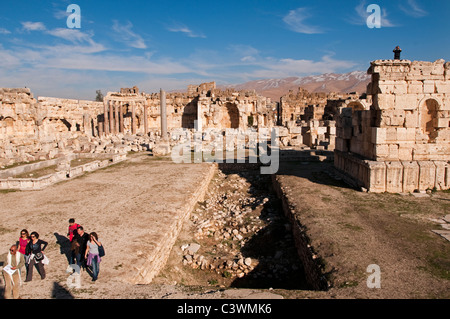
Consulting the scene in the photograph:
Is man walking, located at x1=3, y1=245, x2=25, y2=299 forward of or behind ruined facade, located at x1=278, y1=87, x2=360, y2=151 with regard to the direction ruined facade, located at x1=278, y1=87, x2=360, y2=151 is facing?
forward

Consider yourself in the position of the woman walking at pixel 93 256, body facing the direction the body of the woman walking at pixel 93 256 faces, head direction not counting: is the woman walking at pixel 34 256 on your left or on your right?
on your right

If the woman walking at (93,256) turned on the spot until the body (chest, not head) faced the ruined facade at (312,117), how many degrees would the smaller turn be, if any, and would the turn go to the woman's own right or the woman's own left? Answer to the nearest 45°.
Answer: approximately 180°

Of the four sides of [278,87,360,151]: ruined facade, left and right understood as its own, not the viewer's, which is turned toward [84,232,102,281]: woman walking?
front

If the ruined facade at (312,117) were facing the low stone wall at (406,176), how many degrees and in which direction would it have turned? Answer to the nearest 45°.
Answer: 0° — it already faces it

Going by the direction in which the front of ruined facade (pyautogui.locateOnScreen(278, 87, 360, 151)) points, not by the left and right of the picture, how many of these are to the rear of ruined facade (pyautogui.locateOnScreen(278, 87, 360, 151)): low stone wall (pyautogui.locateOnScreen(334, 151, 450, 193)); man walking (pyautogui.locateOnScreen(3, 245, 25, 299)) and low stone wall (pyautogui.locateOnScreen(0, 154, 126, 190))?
0

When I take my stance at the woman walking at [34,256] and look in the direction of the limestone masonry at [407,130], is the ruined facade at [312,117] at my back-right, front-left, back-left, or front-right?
front-left

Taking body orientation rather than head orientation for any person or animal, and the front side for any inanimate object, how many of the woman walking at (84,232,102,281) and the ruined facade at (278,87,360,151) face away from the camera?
0

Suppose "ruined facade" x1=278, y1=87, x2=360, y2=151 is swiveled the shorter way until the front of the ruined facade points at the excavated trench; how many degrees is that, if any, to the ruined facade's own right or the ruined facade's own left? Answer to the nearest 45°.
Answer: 0° — it already faces it

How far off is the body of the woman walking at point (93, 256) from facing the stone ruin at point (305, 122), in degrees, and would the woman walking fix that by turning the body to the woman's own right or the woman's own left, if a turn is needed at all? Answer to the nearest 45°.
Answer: approximately 180°

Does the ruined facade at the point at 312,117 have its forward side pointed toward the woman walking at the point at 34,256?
yes

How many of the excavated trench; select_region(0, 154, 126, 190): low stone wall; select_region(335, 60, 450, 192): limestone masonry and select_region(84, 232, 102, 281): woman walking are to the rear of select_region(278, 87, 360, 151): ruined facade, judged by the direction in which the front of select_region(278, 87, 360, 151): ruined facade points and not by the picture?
0

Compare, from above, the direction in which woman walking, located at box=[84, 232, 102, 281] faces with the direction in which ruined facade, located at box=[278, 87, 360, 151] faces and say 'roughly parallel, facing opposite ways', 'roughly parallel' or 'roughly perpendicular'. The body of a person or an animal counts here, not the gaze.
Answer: roughly parallel

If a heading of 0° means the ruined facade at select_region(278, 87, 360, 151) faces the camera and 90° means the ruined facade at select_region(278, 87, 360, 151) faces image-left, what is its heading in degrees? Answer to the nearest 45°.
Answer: approximately 0°

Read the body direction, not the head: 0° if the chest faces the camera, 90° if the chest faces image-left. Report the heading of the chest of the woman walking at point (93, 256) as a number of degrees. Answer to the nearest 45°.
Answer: approximately 45°

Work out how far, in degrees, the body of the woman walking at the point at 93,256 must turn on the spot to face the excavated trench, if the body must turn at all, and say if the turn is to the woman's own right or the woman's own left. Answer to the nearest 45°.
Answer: approximately 180°
